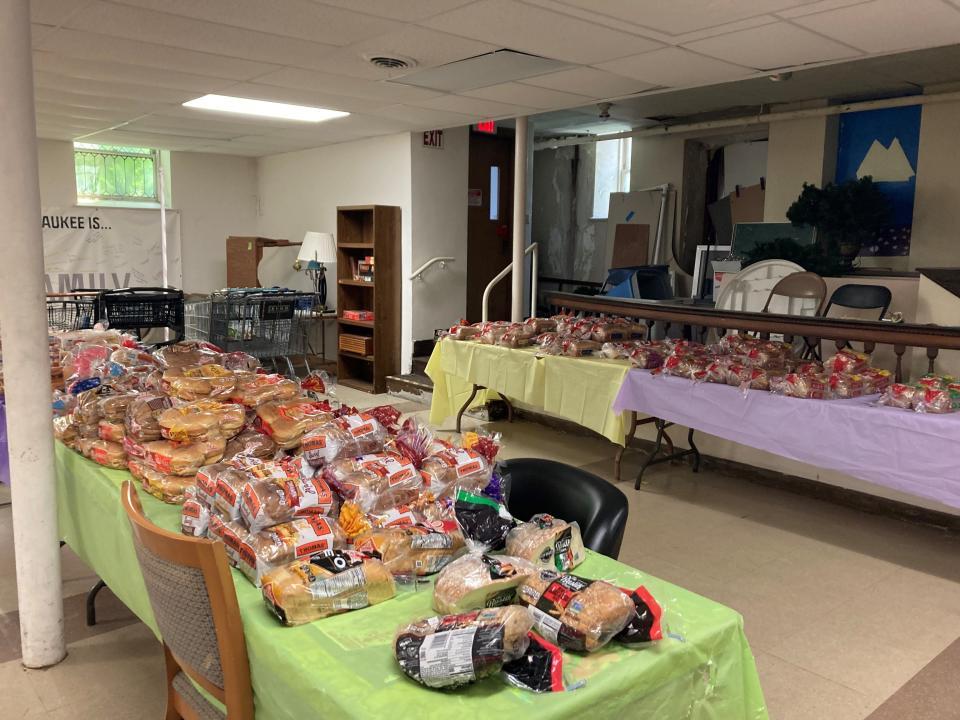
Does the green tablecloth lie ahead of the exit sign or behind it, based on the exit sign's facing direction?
ahead

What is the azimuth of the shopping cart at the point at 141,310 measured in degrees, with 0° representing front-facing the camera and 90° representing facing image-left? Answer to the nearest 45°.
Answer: approximately 90°

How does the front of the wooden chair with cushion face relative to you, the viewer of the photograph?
facing away from the viewer and to the right of the viewer

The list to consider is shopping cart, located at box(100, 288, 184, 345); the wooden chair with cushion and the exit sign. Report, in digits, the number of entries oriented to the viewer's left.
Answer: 1

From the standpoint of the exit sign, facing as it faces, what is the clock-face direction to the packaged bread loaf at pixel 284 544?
The packaged bread loaf is roughly at 12 o'clock from the exit sign.

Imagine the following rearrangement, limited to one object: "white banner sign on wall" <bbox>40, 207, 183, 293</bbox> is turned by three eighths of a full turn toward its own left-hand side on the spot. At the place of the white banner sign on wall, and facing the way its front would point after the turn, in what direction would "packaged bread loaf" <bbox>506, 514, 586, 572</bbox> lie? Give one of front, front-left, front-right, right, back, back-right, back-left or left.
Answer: back-right

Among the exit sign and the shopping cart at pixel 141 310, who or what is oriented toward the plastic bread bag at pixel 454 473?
the exit sign

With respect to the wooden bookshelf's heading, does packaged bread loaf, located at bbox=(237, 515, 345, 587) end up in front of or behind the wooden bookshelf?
in front

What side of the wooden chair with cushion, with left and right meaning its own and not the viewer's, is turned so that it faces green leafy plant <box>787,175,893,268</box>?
front

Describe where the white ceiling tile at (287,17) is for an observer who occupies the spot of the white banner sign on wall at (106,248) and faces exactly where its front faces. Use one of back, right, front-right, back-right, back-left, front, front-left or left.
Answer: front

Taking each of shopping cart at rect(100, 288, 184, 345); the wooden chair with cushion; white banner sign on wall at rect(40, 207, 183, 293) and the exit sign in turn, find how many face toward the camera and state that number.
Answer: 2

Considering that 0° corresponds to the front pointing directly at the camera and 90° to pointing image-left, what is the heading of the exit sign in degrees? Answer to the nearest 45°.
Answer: approximately 0°

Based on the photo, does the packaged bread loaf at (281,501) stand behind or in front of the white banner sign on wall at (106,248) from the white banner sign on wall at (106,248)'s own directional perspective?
in front

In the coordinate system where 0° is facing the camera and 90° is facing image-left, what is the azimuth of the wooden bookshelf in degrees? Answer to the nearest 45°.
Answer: approximately 45°

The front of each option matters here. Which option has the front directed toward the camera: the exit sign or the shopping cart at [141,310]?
the exit sign

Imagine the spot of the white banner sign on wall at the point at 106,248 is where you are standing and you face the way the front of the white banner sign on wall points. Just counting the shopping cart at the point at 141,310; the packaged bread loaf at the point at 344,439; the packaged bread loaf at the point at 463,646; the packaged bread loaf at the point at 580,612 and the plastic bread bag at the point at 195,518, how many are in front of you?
5

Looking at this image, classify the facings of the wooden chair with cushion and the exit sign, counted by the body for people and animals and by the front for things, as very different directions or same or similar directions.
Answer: very different directions
